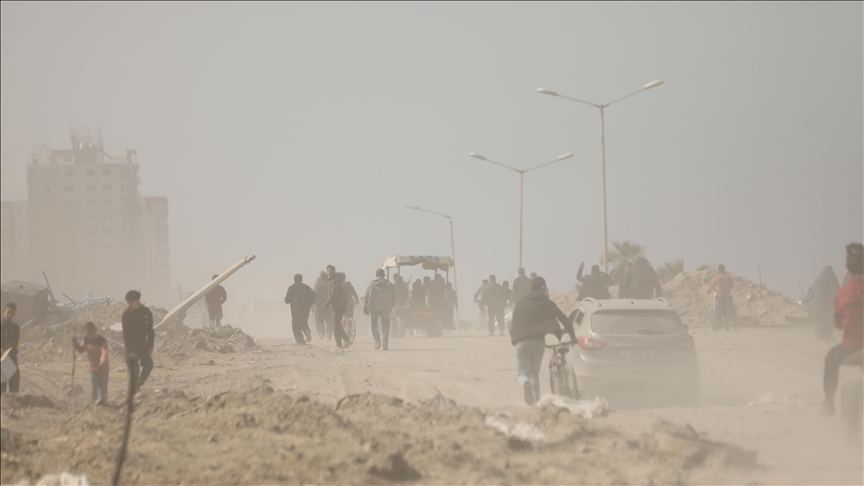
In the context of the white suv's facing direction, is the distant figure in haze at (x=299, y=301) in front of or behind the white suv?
in front

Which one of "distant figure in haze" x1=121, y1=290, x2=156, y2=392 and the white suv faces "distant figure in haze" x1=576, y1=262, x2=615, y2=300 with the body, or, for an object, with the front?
the white suv

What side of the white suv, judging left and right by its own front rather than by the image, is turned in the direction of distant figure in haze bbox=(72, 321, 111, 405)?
left

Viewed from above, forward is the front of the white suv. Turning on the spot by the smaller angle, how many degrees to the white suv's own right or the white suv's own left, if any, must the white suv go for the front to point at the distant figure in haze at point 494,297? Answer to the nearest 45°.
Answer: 0° — it already faces them

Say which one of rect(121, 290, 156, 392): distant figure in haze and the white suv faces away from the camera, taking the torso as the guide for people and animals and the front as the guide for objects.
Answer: the white suv

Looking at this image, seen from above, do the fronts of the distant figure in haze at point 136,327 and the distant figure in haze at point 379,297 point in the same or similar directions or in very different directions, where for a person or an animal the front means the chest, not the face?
very different directions

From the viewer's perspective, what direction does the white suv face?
away from the camera
